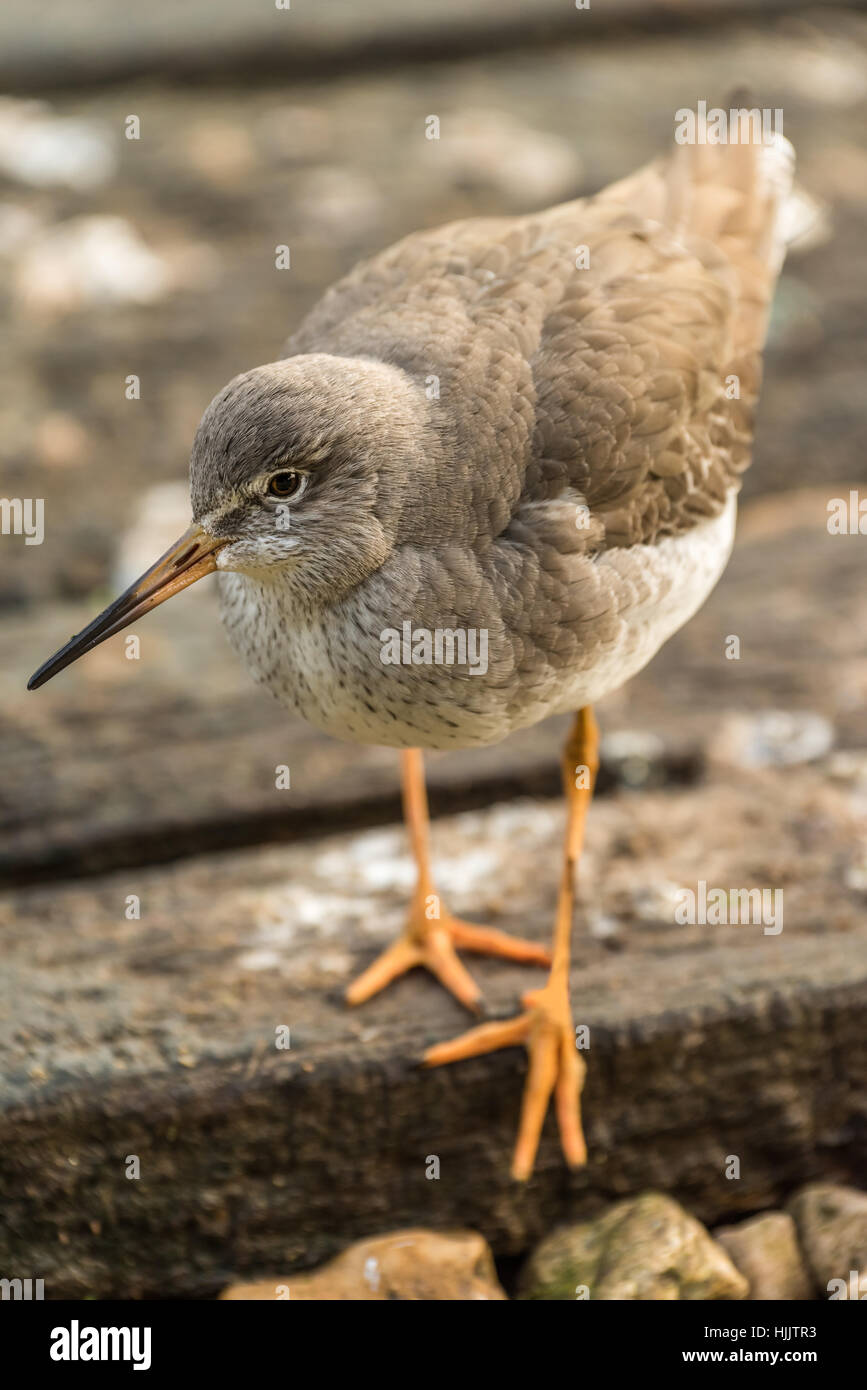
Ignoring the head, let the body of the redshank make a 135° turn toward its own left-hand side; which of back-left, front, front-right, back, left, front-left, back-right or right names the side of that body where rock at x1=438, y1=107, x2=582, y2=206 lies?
left

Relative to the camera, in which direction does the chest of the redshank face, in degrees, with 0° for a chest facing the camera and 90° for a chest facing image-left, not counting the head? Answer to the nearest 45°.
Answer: approximately 45°

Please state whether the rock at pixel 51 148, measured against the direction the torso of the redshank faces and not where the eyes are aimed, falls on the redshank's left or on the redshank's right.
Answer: on the redshank's right

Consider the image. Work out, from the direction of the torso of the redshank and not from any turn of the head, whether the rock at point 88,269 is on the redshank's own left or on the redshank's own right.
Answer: on the redshank's own right
